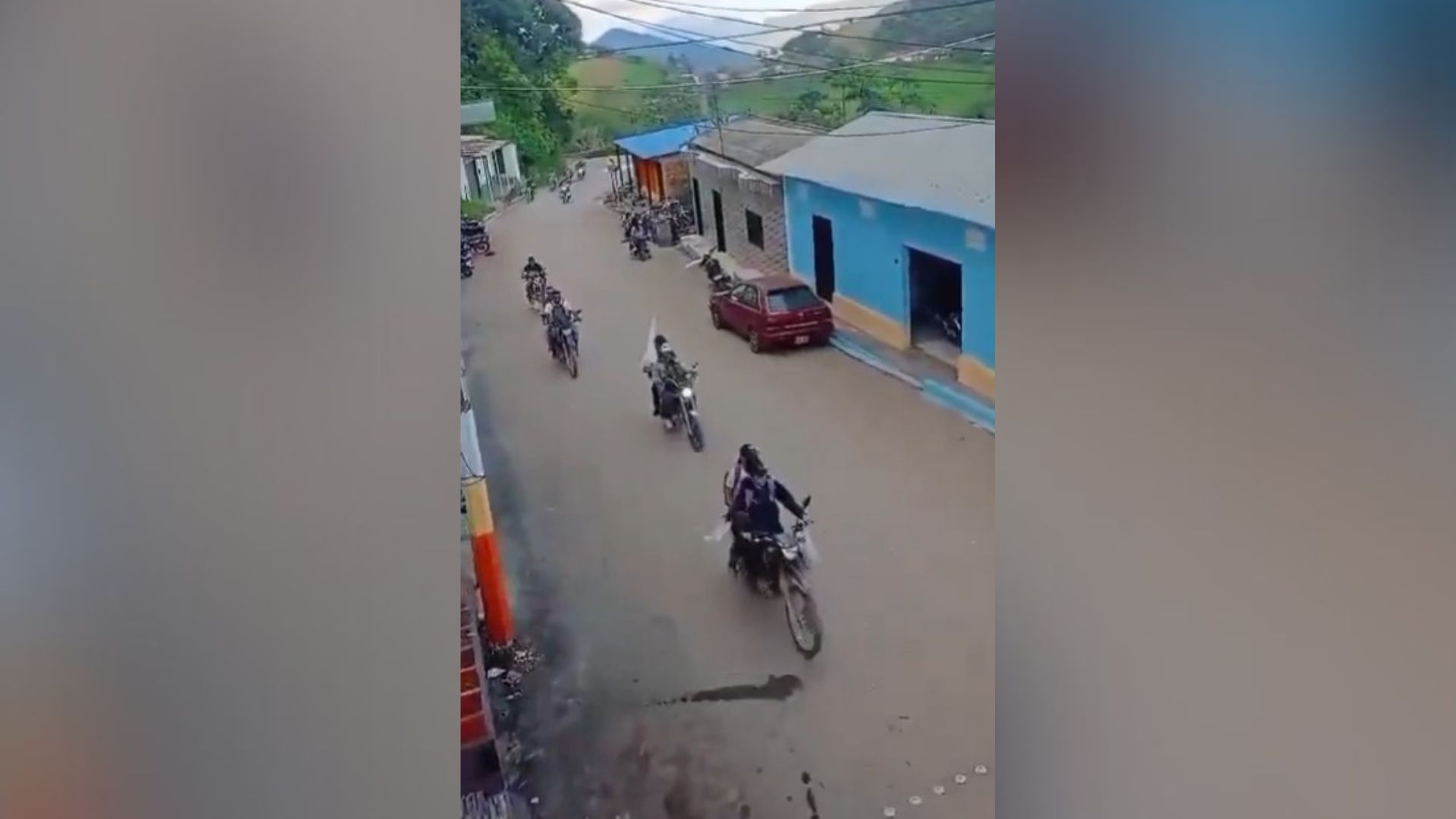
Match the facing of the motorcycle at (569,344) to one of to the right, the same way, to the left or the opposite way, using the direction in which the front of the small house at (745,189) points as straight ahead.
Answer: to the left

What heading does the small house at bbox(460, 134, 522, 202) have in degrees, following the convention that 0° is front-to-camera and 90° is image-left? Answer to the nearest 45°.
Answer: approximately 315°
